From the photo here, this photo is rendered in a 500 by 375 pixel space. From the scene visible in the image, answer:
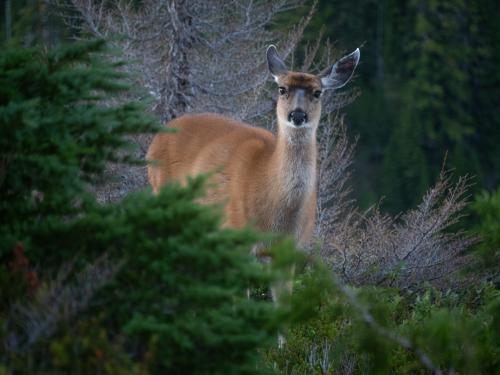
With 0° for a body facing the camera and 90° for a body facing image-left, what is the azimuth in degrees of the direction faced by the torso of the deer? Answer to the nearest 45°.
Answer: approximately 315°

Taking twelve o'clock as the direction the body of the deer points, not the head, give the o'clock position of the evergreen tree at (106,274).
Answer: The evergreen tree is roughly at 2 o'clock from the deer.
